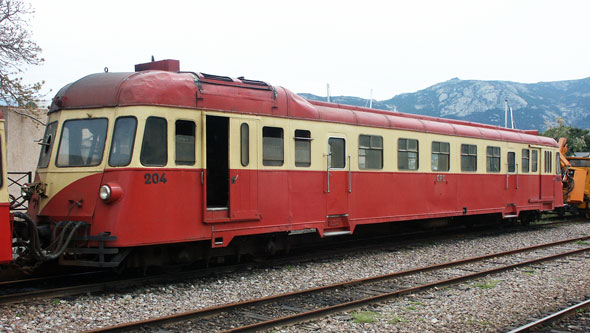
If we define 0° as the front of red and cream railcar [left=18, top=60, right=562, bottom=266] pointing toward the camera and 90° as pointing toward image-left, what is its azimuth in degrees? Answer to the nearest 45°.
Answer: approximately 45°

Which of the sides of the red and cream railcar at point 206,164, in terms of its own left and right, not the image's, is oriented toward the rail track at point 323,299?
left

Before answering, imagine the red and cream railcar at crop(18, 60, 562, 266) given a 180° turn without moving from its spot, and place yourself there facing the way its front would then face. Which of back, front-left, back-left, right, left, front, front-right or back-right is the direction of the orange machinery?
front
